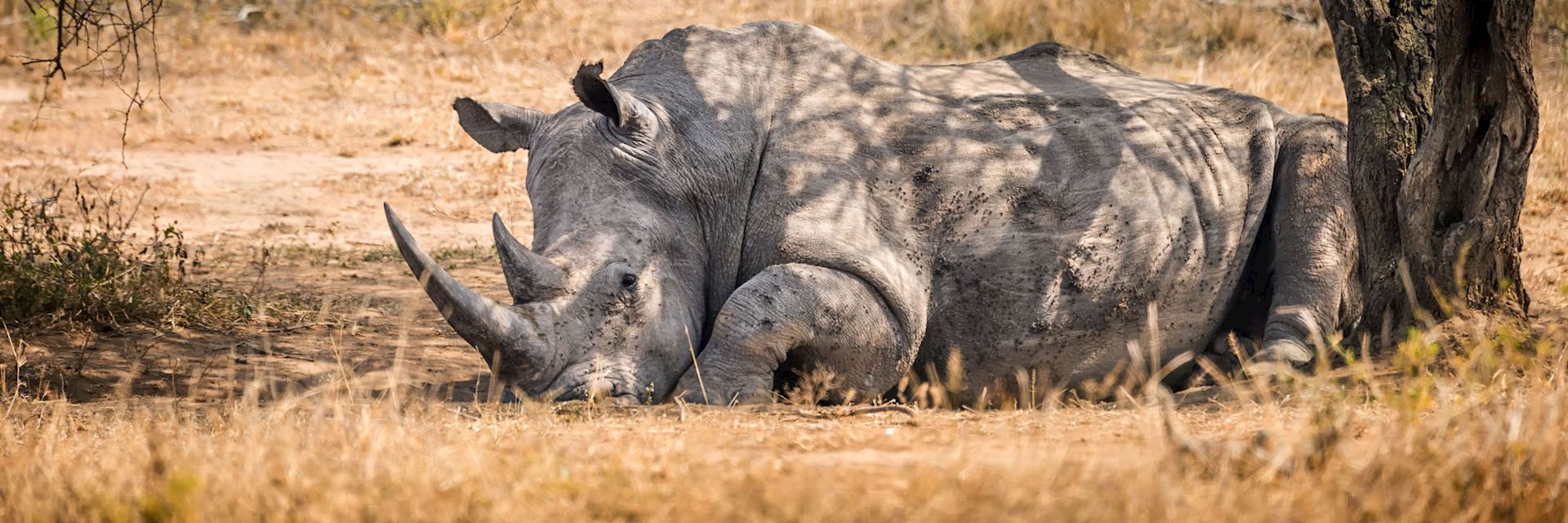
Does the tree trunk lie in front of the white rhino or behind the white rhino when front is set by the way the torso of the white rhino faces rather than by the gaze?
behind

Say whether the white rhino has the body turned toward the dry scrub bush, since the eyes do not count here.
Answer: yes

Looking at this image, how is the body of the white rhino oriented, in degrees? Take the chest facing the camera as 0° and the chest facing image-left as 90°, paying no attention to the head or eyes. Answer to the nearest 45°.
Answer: approximately 90°

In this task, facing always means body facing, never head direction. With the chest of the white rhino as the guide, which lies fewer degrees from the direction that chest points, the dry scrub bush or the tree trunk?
the dry scrub bush
